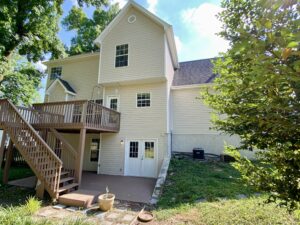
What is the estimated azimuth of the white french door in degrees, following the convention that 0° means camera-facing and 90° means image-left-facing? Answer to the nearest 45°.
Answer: approximately 0°

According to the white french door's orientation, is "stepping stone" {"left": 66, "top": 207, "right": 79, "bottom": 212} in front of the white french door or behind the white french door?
in front

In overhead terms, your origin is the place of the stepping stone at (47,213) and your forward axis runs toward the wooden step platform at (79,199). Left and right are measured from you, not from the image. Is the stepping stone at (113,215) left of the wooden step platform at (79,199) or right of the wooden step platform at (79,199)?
right

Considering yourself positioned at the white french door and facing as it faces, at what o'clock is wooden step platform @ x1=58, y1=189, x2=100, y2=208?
The wooden step platform is roughly at 1 o'clock from the white french door.

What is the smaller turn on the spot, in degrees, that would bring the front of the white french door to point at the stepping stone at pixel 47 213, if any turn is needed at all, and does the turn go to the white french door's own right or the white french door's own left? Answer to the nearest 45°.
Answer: approximately 45° to the white french door's own right

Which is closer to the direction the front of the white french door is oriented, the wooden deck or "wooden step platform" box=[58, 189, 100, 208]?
the wooden step platform

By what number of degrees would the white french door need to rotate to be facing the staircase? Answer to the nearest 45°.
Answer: approximately 45° to its right

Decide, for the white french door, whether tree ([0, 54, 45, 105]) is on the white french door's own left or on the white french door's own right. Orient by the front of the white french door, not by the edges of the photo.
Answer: on the white french door's own right

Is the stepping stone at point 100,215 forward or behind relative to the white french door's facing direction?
forward

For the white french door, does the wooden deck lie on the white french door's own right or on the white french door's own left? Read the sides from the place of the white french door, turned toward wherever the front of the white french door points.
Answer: on the white french door's own right

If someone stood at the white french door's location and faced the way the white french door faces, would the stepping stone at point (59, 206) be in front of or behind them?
in front
